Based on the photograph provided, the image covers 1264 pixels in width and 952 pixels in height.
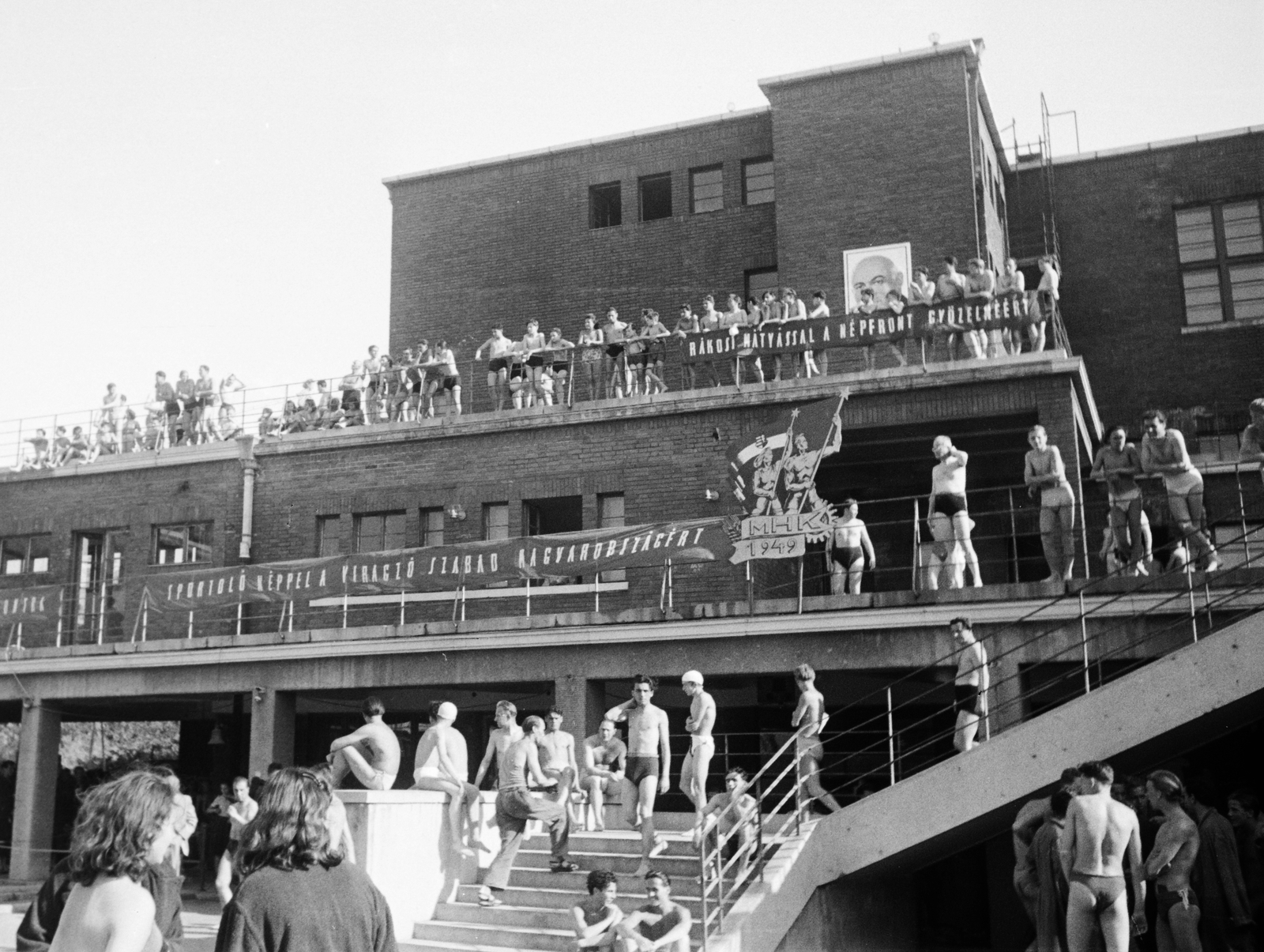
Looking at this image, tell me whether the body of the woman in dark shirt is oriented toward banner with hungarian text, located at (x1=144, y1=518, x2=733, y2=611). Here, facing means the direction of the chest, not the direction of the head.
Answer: yes

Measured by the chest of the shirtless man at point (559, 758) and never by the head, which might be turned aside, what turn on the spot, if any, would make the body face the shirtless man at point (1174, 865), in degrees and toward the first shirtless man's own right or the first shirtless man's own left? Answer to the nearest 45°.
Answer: approximately 45° to the first shirtless man's own left

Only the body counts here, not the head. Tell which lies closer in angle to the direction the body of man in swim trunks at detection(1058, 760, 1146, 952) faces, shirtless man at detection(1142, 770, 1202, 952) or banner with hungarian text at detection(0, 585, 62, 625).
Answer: the shirtless man

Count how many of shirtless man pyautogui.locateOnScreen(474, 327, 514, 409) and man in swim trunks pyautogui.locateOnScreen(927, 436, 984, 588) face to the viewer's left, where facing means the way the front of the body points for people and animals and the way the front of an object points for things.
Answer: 0

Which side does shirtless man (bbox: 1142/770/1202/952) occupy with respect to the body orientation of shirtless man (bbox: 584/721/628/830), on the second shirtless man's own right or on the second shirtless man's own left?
on the second shirtless man's own left

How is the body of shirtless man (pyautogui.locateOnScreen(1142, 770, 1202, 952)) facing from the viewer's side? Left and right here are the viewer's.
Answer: facing to the left of the viewer

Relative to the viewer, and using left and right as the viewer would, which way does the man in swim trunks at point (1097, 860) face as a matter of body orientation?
facing away from the viewer

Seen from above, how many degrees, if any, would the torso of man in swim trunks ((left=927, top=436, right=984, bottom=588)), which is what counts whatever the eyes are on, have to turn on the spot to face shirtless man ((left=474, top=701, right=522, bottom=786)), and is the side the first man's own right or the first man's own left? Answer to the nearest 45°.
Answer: approximately 45° to the first man's own right

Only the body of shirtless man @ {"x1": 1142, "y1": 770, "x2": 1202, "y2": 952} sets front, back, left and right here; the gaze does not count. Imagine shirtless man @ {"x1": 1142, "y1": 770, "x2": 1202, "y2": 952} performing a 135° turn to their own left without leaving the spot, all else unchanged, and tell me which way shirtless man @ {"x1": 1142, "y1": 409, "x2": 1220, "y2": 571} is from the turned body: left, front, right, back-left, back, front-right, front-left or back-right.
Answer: back-left

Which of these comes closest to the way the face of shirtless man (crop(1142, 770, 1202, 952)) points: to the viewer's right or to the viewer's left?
to the viewer's left

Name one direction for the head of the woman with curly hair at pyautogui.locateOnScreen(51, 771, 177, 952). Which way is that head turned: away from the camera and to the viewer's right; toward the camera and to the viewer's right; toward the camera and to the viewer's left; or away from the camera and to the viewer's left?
away from the camera and to the viewer's right
